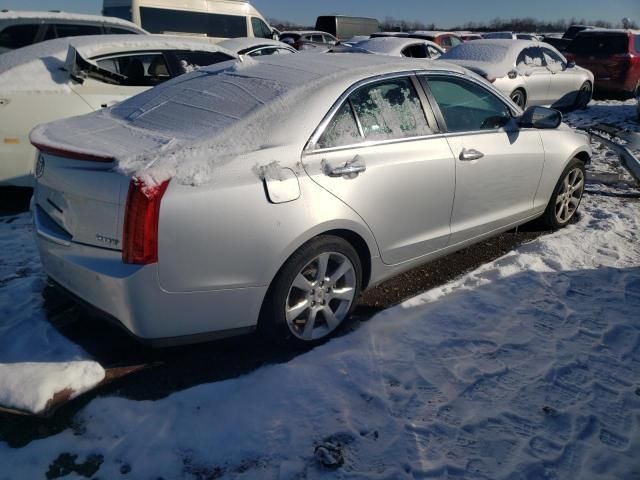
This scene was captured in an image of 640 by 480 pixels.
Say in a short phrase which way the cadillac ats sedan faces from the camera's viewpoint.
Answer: facing away from the viewer and to the right of the viewer

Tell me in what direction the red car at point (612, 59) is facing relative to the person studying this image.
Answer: facing away from the viewer and to the right of the viewer

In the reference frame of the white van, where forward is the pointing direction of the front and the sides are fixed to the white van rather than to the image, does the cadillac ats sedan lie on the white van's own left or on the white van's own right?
on the white van's own right
